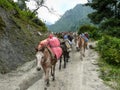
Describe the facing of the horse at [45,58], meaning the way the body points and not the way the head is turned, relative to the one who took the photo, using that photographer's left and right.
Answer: facing the viewer and to the left of the viewer

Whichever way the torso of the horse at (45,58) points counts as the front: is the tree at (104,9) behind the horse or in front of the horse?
behind
